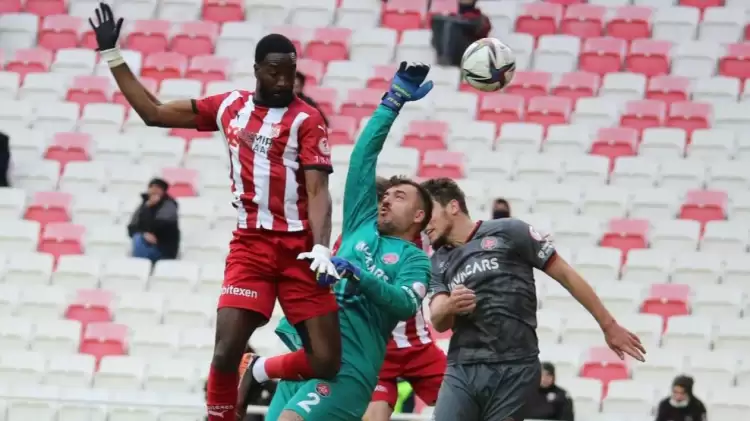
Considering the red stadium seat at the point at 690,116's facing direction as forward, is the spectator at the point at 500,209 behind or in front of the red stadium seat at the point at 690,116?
in front

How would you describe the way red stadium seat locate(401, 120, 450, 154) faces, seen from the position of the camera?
facing the viewer

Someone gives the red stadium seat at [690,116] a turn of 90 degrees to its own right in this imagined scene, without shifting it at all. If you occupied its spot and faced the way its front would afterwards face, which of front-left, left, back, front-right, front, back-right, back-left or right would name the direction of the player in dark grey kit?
left

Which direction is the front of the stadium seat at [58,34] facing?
toward the camera

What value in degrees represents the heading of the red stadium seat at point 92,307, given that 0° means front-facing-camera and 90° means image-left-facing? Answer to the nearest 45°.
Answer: approximately 0°

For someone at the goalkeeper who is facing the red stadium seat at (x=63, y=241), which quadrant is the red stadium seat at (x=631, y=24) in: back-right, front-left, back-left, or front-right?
front-right

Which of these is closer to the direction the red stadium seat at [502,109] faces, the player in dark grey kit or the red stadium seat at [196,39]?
the player in dark grey kit

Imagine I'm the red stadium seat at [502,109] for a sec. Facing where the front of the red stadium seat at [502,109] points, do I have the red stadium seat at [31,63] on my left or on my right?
on my right

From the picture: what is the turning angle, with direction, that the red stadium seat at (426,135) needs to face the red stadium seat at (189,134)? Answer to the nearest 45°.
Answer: approximately 90° to its right

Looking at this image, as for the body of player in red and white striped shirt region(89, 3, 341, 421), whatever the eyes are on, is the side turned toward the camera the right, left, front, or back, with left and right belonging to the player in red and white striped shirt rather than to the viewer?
front

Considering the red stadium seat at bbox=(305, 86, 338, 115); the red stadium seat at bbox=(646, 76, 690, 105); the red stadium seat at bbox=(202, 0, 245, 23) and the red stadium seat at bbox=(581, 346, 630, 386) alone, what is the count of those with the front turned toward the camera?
4

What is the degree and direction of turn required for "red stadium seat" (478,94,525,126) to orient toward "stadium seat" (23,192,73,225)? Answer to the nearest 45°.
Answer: approximately 90° to its right

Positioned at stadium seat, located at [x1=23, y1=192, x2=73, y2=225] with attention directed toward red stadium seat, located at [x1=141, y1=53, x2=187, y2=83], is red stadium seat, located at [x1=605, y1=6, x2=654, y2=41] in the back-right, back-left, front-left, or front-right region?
front-right

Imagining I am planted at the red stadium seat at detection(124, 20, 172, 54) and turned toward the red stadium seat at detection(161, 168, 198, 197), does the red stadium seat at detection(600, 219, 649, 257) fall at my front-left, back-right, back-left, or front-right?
front-left

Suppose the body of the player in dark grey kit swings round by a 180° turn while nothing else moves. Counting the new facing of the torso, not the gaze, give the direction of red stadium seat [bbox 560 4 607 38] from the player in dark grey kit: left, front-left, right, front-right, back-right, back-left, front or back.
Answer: front-left
